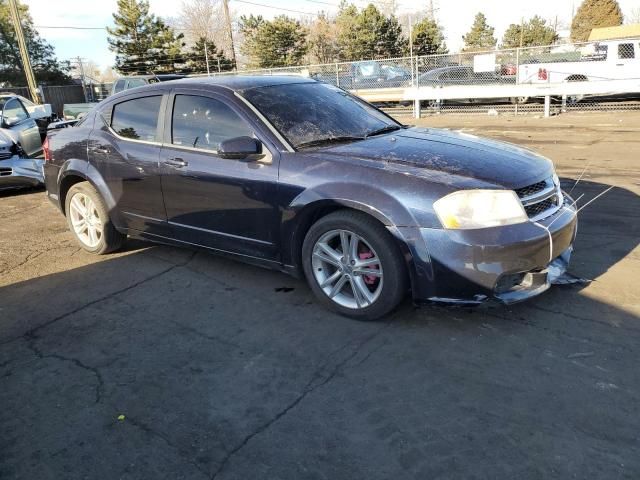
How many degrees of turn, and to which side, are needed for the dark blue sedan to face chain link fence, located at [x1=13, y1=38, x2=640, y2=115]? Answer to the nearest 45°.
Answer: approximately 90° to its left

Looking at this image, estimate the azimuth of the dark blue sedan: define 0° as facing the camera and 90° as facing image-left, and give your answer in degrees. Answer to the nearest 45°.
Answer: approximately 315°

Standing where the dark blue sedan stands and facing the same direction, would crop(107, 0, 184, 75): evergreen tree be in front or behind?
behind

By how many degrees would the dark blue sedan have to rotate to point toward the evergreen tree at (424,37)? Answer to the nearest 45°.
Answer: approximately 135° to its left

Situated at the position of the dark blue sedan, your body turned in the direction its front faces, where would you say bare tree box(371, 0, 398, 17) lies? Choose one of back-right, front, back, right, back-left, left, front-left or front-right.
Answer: back-left

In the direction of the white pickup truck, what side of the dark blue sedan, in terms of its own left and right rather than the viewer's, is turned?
left

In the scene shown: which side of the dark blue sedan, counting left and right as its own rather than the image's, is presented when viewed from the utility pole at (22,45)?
back

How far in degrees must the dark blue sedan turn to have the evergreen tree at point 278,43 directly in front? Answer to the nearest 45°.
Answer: approximately 135° to its left

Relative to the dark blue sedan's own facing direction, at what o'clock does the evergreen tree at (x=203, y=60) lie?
The evergreen tree is roughly at 7 o'clock from the dark blue sedan.
